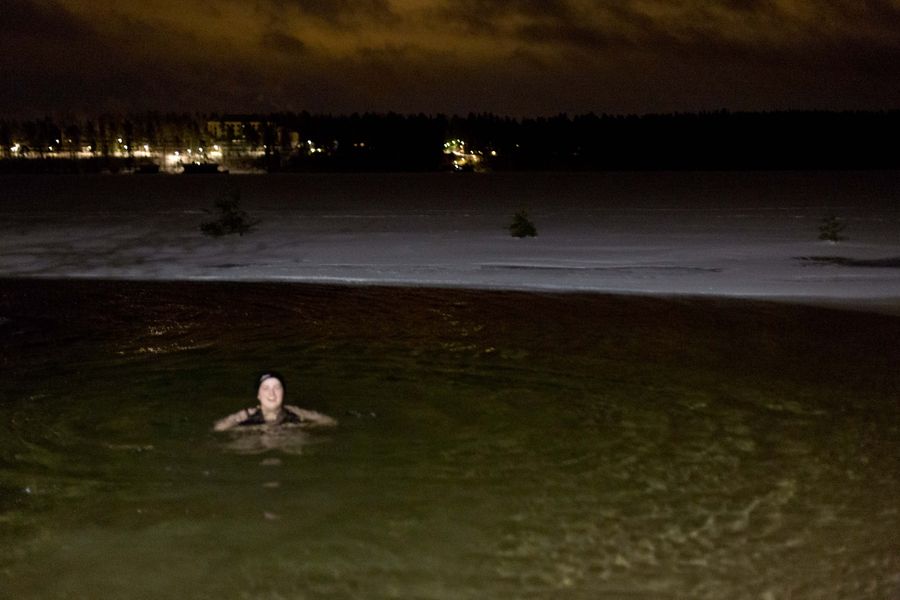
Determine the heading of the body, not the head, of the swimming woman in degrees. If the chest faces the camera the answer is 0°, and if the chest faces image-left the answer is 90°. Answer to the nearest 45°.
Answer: approximately 0°
